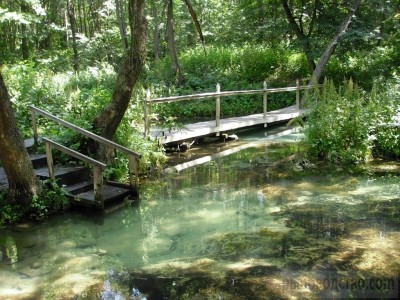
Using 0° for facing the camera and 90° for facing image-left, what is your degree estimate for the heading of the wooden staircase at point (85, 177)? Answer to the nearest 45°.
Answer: approximately 315°

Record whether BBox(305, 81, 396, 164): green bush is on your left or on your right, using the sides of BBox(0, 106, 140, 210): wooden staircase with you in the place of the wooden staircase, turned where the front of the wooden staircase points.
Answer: on your left

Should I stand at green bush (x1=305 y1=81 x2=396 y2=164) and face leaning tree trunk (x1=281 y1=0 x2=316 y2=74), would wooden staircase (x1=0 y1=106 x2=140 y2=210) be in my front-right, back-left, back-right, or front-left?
back-left

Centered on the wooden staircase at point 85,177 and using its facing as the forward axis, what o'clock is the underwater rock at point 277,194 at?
The underwater rock is roughly at 11 o'clock from the wooden staircase.

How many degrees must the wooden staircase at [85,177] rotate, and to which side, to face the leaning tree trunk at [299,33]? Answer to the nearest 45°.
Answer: approximately 90° to its left

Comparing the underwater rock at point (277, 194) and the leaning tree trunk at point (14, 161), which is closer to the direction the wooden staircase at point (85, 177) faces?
the underwater rock

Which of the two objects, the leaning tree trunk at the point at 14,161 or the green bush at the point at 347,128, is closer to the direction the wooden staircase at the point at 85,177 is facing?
the green bush

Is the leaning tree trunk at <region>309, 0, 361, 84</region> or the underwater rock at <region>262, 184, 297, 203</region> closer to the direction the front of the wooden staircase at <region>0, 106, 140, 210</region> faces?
the underwater rock

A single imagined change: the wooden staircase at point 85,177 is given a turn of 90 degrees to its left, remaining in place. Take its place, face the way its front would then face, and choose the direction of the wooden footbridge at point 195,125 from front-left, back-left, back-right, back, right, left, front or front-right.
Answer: front

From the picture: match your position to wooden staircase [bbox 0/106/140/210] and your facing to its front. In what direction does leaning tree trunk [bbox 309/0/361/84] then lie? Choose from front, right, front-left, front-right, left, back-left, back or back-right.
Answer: left
